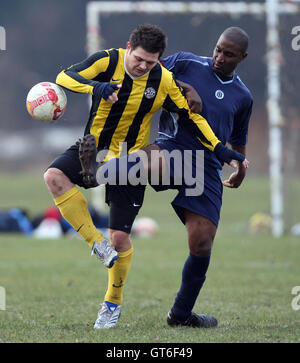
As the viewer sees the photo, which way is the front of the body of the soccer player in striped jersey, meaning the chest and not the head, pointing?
toward the camera

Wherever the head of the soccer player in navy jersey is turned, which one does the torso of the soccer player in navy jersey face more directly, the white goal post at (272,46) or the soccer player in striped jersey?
the soccer player in striped jersey

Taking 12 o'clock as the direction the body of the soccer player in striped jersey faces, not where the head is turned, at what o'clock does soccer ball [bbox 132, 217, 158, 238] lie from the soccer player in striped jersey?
The soccer ball is roughly at 6 o'clock from the soccer player in striped jersey.

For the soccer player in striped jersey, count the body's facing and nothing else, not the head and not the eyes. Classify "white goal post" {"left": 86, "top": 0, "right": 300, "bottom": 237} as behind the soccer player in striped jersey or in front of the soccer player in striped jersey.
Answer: behind

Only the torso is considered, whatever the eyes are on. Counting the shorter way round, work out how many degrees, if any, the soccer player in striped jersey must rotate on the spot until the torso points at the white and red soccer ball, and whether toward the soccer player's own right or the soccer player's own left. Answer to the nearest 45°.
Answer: approximately 90° to the soccer player's own right

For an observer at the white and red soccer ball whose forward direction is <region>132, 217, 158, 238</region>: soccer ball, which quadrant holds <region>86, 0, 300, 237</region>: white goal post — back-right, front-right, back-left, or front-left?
front-right

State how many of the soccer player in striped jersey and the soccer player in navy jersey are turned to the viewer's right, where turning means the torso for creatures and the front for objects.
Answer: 0

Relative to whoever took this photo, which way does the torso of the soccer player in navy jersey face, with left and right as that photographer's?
facing the viewer and to the left of the viewer

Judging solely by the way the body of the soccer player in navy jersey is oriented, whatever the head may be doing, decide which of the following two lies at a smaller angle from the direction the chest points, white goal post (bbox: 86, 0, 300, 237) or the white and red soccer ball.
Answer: the white and red soccer ball

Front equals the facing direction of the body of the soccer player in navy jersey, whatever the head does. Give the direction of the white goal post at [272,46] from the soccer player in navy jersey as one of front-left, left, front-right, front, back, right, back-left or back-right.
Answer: back-right
